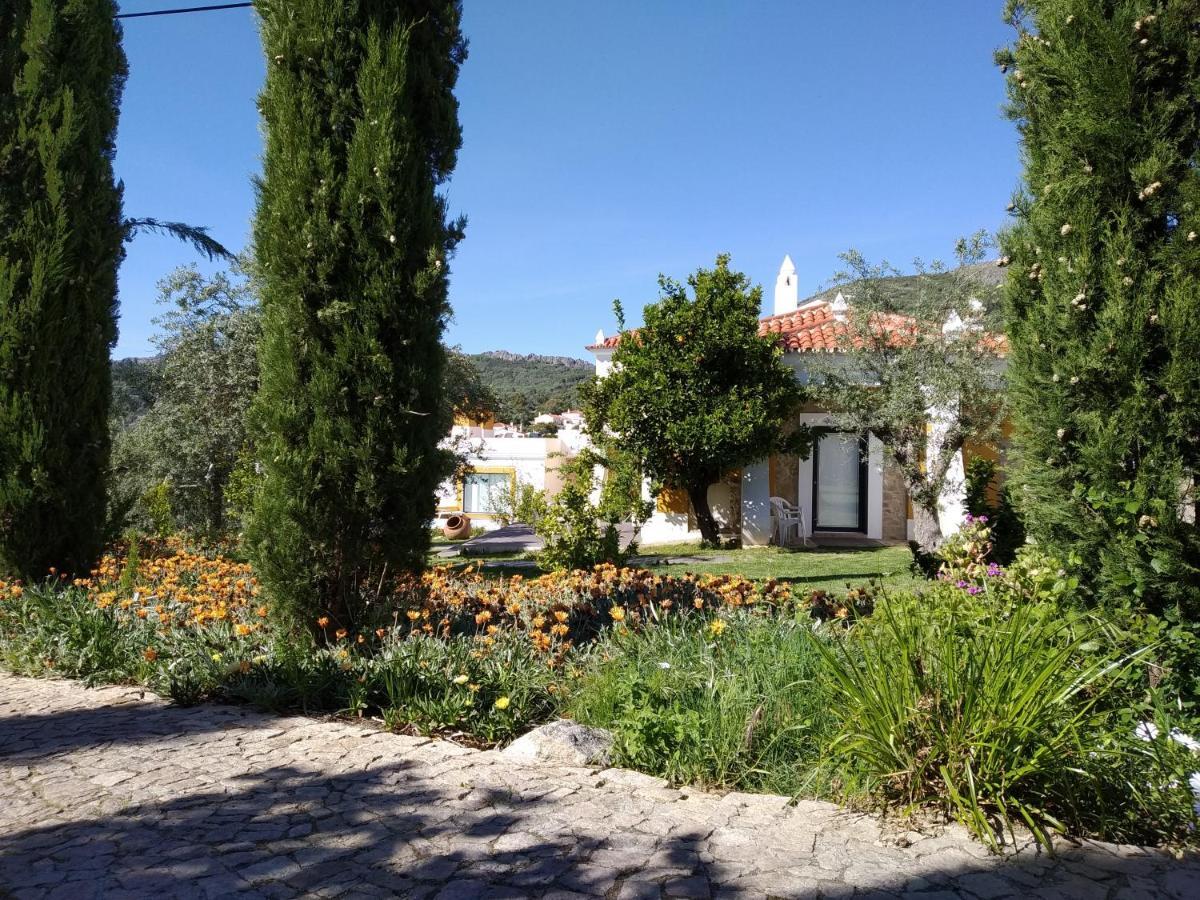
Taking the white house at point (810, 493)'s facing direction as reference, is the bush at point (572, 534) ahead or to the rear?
ahead

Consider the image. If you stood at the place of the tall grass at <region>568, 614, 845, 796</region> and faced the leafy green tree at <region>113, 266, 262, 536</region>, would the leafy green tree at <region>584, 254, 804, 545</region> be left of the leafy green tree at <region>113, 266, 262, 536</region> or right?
right

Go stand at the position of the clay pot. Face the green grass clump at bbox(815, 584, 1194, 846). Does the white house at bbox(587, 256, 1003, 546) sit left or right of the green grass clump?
left

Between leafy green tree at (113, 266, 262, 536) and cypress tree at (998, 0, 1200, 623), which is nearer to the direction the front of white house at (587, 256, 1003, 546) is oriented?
the cypress tree

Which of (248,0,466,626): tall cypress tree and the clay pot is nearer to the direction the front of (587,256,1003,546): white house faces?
the tall cypress tree

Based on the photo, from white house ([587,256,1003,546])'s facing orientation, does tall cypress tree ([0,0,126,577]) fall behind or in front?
in front

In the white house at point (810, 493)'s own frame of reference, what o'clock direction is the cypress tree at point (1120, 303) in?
The cypress tree is roughly at 12 o'clock from the white house.

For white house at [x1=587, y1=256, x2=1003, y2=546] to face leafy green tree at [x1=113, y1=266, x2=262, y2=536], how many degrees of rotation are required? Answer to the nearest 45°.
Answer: approximately 90° to its right

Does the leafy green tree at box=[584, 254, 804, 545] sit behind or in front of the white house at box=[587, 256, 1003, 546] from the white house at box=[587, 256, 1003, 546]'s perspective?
in front

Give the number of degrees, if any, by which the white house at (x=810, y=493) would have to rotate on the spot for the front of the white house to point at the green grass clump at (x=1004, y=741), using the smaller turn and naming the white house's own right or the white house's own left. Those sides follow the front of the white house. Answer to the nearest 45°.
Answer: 0° — it already faces it

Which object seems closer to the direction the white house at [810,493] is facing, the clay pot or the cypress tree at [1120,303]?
the cypress tree

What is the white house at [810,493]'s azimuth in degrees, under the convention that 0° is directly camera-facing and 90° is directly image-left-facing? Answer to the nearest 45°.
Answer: approximately 0°

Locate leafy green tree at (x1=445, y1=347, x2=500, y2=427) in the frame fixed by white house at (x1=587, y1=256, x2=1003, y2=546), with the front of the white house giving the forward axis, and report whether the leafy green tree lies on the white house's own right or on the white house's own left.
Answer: on the white house's own right
